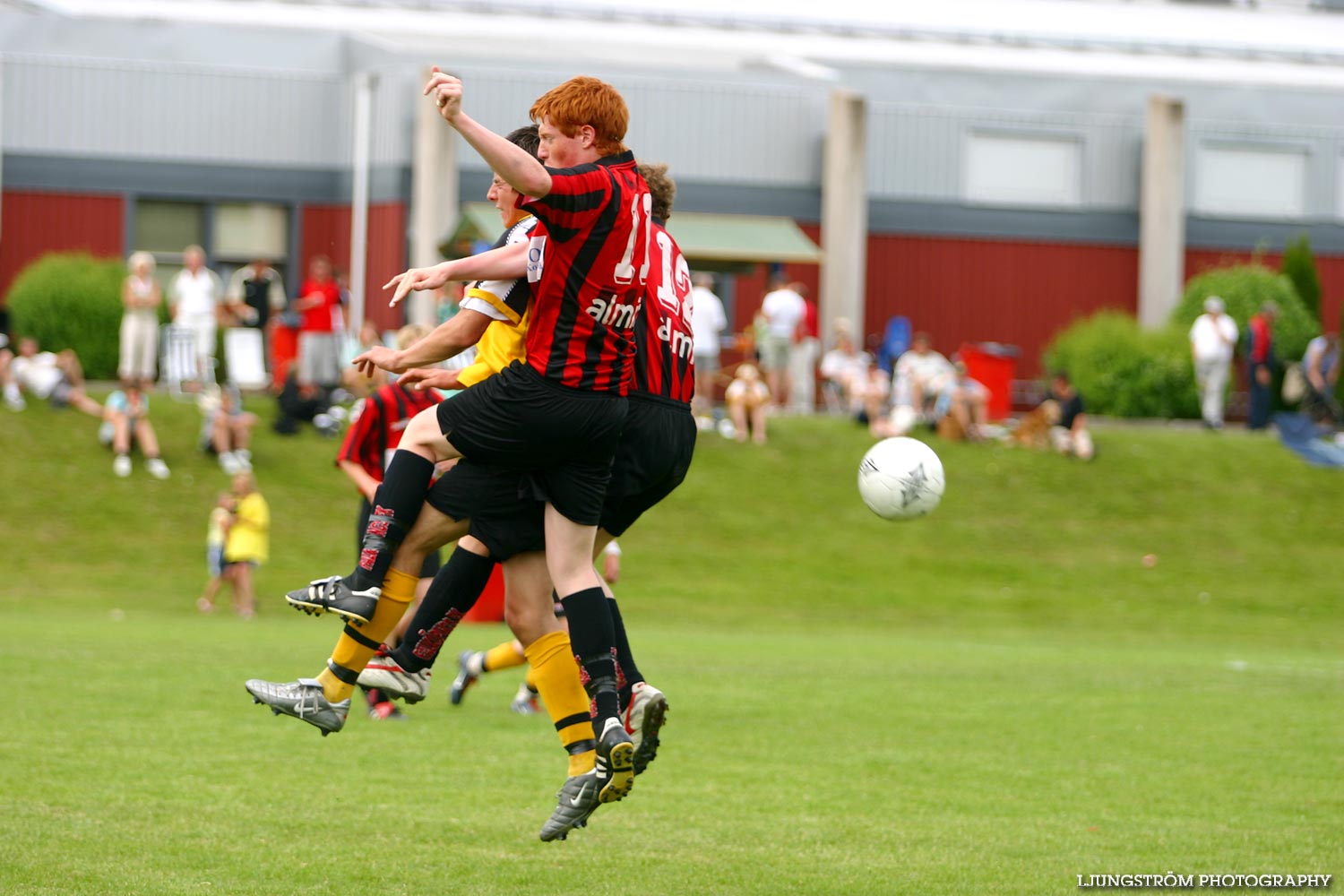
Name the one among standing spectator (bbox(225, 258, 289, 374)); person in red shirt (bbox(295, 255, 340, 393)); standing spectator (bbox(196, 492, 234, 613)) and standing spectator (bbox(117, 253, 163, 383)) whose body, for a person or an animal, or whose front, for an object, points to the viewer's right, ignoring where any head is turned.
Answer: standing spectator (bbox(196, 492, 234, 613))

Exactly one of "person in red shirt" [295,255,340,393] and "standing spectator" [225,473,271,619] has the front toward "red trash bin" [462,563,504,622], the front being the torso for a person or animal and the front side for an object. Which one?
the person in red shirt

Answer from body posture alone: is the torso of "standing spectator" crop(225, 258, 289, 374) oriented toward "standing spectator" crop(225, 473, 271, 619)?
yes

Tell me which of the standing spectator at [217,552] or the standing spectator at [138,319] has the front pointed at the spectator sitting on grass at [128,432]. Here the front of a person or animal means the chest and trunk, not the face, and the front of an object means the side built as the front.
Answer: the standing spectator at [138,319]

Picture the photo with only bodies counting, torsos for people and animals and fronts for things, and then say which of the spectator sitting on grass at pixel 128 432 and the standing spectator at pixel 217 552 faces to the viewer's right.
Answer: the standing spectator

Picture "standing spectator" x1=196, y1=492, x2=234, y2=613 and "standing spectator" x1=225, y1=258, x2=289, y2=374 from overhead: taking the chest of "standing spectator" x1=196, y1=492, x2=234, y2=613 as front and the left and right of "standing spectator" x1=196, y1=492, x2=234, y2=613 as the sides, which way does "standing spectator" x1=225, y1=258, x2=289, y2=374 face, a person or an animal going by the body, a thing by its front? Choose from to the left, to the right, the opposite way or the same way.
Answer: to the right

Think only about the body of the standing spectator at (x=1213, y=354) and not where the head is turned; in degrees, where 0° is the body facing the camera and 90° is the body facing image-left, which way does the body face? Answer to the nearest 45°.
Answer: approximately 0°

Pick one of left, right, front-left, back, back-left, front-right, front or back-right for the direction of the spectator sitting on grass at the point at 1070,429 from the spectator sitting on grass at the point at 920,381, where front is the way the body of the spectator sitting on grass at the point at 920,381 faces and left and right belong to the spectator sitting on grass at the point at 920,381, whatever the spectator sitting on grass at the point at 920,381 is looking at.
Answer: left

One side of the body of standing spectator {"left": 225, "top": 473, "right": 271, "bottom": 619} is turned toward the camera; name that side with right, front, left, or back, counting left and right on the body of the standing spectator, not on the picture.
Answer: left
